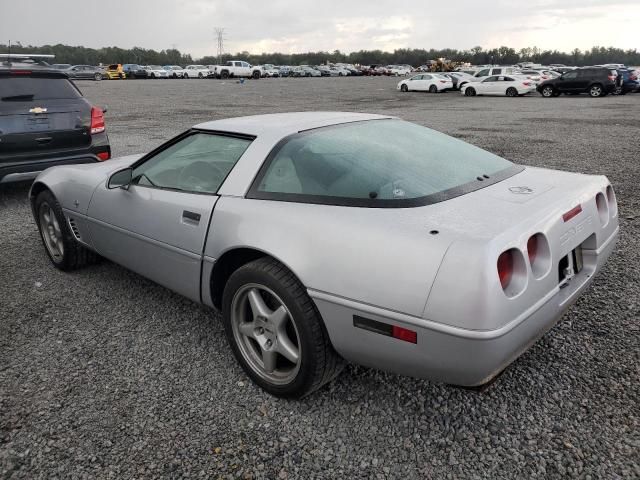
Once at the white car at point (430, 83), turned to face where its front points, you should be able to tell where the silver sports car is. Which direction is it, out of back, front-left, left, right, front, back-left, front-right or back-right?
back-left

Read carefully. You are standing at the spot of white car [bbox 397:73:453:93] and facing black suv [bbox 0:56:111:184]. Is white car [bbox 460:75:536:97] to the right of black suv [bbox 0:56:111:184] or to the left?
left

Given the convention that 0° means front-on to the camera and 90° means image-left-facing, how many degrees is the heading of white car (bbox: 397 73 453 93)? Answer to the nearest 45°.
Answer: approximately 135°

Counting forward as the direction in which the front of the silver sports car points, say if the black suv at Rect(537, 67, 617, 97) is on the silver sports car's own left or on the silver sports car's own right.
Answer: on the silver sports car's own right

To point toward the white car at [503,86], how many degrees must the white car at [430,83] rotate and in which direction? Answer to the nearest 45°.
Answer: approximately 180°

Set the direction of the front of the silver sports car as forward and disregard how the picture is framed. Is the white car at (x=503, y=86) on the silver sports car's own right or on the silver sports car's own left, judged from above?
on the silver sports car's own right

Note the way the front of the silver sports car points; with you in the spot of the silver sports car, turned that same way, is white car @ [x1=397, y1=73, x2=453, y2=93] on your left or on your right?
on your right

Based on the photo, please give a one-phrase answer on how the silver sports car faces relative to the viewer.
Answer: facing away from the viewer and to the left of the viewer

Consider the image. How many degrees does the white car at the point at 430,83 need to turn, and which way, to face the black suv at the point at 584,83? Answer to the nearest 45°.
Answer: approximately 180°
